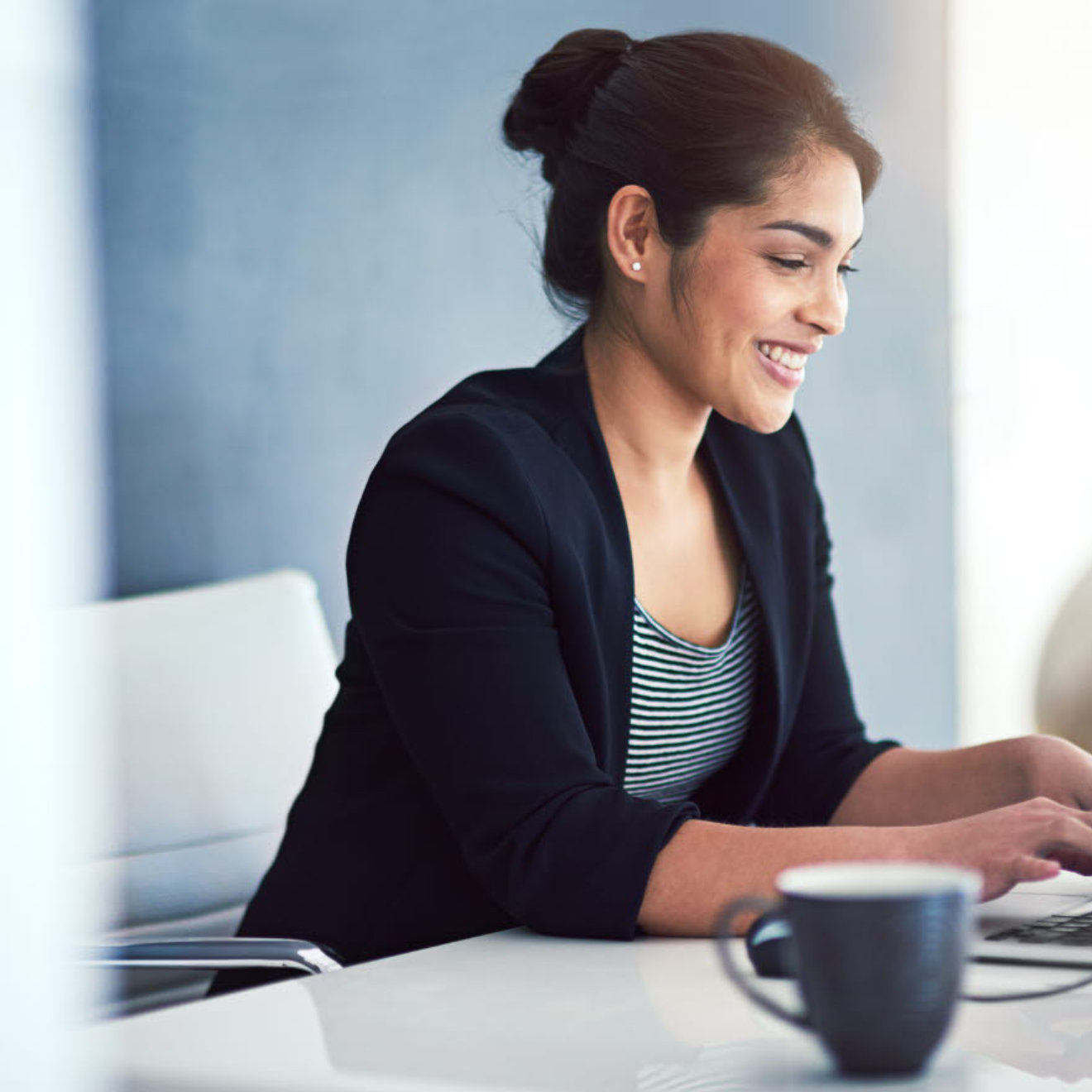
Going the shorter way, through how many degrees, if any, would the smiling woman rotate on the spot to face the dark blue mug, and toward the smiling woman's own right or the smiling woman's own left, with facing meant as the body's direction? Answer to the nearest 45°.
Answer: approximately 45° to the smiling woman's own right

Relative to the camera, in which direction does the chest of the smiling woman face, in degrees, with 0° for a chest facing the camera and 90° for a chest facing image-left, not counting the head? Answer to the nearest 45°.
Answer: approximately 315°

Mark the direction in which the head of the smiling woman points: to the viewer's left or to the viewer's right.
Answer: to the viewer's right

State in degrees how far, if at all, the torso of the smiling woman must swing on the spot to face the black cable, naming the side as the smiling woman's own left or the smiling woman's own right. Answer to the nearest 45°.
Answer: approximately 45° to the smiling woman's own right

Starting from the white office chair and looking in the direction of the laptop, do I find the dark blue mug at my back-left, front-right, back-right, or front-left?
front-right
